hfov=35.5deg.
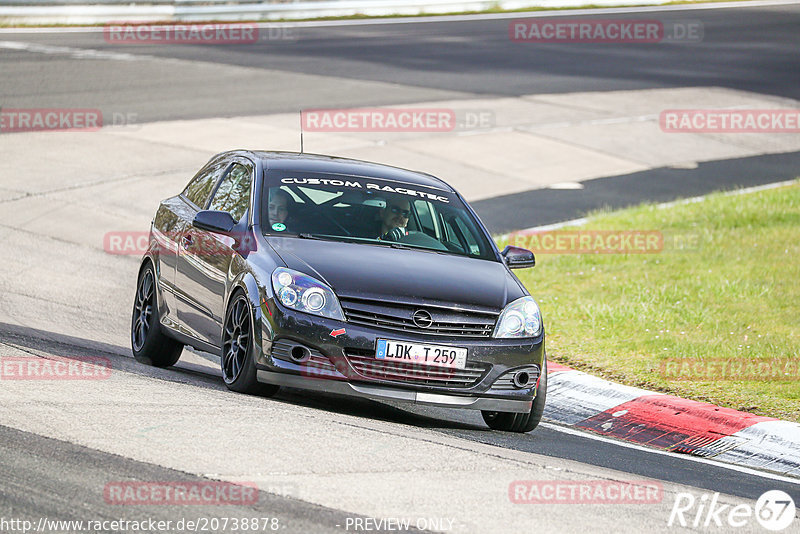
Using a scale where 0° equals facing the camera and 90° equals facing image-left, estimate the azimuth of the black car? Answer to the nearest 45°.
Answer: approximately 315°

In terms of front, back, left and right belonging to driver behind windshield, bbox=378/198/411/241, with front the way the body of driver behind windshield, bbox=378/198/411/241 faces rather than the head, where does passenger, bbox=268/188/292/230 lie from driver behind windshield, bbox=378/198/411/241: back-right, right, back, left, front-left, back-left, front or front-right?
back-right

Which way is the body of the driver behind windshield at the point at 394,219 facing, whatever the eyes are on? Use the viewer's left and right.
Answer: facing the viewer and to the right of the viewer
